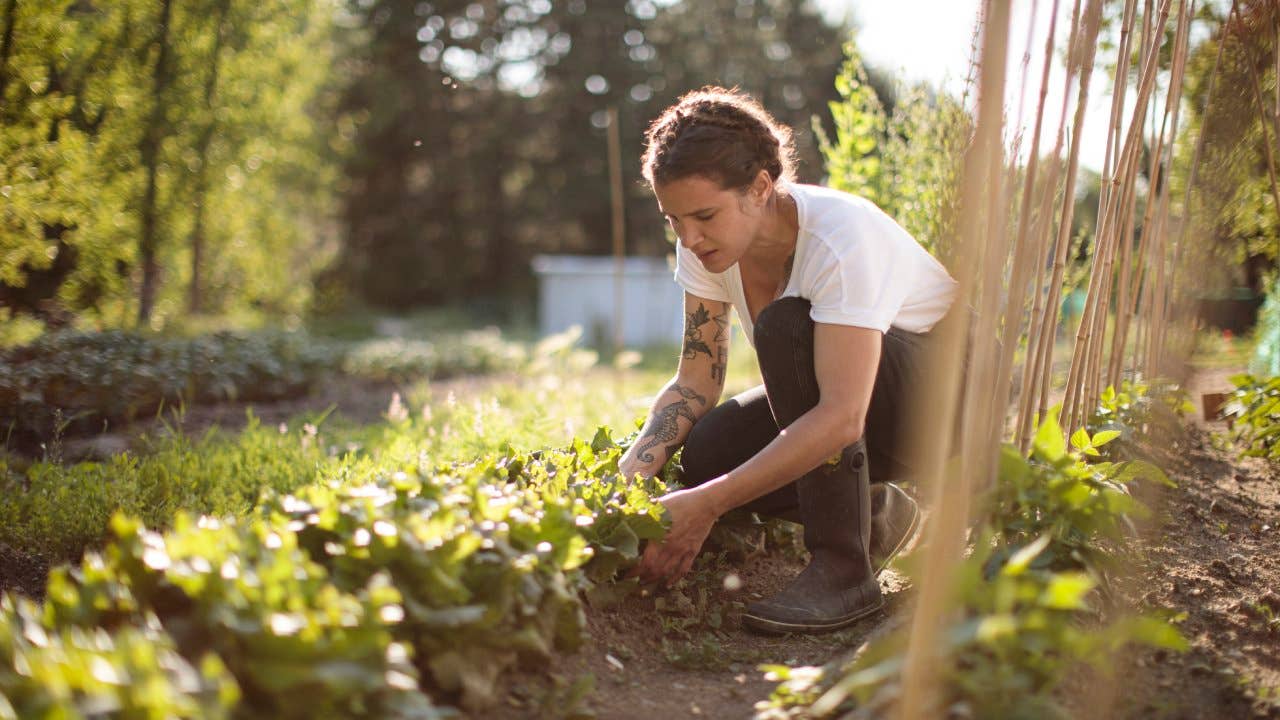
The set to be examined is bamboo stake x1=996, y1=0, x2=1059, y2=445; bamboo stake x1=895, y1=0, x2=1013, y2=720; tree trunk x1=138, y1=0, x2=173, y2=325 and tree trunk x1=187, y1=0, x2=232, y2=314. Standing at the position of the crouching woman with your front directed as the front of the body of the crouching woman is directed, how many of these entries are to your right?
2

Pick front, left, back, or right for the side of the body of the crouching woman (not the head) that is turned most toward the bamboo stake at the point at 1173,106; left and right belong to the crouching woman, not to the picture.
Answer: back

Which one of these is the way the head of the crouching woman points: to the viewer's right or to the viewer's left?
to the viewer's left

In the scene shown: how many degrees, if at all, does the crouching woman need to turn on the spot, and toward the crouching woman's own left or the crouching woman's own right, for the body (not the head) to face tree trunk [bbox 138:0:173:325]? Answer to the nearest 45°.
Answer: approximately 90° to the crouching woman's own right

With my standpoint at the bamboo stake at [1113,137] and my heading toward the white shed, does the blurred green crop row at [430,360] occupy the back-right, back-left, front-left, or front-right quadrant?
front-left

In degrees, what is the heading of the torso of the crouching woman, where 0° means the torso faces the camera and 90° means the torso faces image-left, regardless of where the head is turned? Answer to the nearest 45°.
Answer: approximately 45°

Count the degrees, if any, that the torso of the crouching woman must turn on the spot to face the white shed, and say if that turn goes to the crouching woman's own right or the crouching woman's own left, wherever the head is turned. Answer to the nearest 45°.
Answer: approximately 135° to the crouching woman's own right

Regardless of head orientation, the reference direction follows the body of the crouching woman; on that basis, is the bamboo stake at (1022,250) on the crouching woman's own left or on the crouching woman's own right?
on the crouching woman's own left

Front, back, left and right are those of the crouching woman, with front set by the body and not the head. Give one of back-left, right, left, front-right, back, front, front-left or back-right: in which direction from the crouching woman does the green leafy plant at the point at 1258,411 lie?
back

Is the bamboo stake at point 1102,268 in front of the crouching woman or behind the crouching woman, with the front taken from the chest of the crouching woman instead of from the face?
behind

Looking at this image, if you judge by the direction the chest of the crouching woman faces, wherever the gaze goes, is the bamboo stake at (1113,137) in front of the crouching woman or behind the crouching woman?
behind

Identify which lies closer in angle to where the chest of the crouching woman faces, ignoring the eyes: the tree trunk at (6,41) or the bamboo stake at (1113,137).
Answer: the tree trunk
